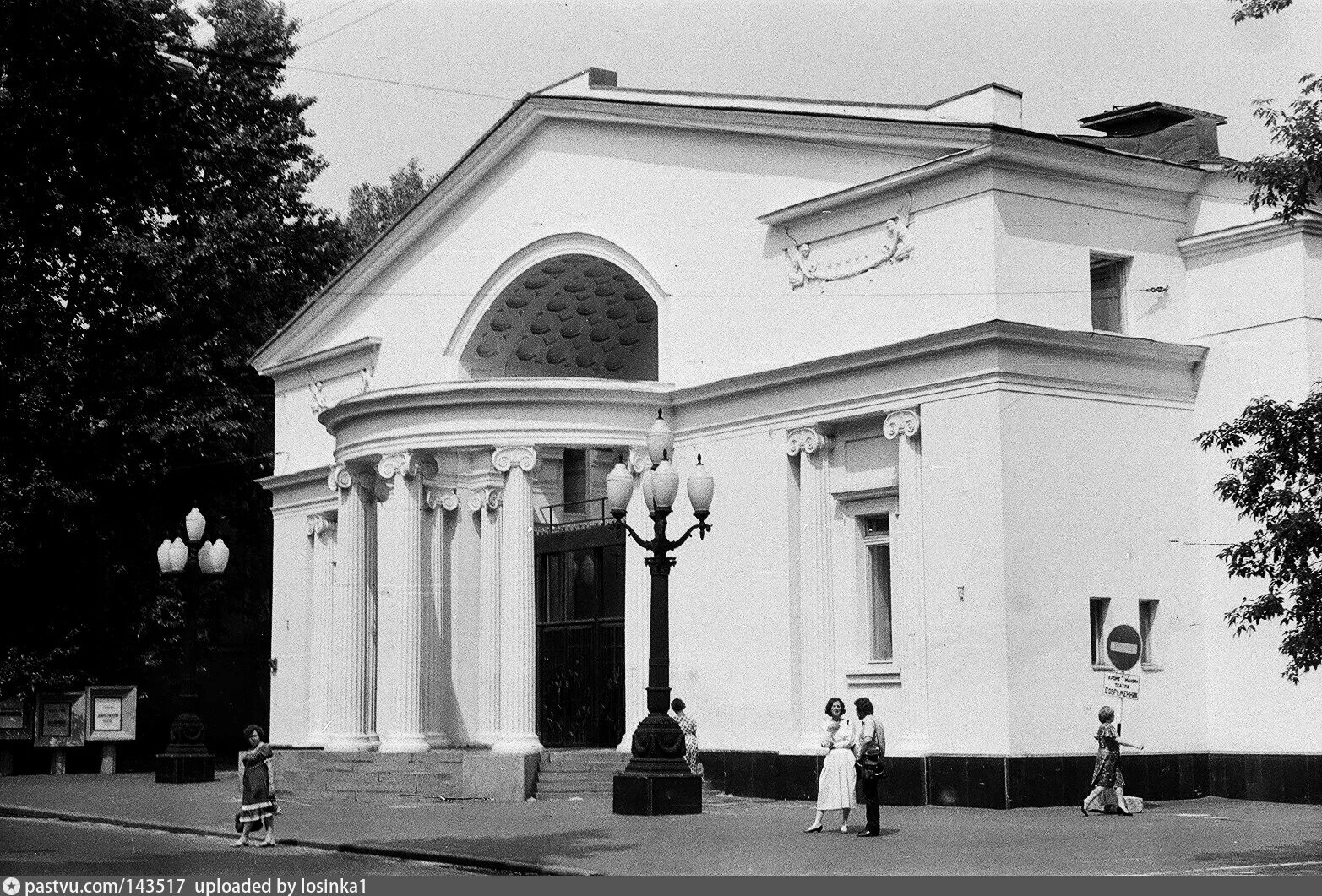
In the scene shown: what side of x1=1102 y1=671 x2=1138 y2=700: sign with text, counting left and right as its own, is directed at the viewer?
front

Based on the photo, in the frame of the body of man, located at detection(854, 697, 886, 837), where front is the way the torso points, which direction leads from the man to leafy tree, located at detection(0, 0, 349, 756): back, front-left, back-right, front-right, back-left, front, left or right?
front-right

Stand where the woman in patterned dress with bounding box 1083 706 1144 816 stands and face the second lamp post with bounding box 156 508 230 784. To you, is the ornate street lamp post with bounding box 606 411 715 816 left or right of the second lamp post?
left

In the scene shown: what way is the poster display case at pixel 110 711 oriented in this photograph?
toward the camera

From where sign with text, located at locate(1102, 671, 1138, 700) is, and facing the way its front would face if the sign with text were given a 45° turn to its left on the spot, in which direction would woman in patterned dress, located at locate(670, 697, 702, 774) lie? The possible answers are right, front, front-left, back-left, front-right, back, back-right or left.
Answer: back

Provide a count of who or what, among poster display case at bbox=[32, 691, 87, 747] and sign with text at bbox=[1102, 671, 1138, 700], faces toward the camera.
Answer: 2

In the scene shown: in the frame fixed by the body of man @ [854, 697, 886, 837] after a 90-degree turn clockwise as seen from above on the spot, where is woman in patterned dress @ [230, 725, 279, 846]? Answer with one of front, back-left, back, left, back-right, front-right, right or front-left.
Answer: left

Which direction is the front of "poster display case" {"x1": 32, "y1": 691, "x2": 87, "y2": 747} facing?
toward the camera

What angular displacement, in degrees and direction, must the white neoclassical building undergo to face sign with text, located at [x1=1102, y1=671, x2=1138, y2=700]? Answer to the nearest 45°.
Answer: approximately 90° to its left

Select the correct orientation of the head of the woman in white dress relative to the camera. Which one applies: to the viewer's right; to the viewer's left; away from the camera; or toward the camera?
toward the camera

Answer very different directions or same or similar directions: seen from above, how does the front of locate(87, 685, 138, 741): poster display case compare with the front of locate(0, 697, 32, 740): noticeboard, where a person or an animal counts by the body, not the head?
same or similar directions

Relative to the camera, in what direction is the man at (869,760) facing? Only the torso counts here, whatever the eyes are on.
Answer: to the viewer's left
